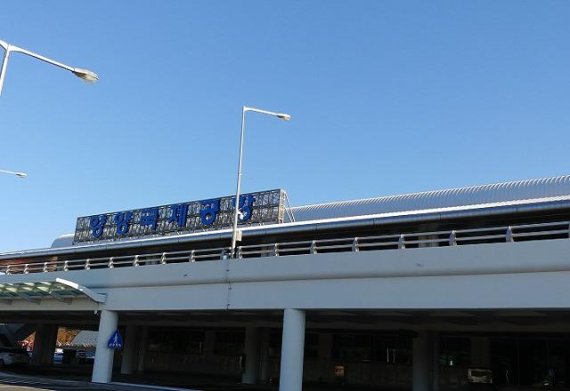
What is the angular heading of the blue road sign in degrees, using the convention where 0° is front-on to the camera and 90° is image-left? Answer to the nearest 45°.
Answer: approximately 0°

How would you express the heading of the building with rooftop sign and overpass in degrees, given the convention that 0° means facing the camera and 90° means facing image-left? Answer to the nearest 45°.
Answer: approximately 45°

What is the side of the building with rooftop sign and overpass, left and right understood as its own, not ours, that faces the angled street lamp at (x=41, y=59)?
front

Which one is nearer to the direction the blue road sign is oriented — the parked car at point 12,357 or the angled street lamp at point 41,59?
the angled street lamp

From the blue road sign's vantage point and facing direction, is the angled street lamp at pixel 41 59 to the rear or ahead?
ahead
